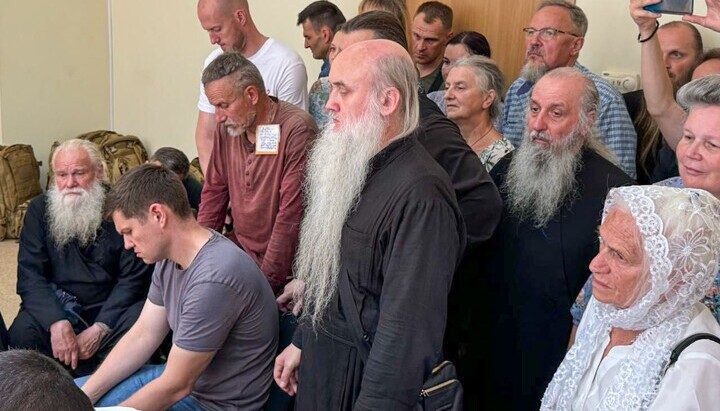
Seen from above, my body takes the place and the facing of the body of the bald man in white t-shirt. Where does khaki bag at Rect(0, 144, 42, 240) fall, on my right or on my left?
on my right

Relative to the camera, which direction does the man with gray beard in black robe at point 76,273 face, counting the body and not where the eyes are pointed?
toward the camera

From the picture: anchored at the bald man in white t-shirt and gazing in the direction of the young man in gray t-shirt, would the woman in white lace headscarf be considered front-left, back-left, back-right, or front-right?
front-left

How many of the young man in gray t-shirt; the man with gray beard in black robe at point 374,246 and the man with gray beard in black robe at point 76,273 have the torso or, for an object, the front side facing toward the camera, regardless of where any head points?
1

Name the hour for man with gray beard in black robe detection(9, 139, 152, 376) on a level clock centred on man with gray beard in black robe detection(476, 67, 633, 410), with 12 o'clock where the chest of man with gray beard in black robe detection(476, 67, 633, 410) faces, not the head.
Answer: man with gray beard in black robe detection(9, 139, 152, 376) is roughly at 2 o'clock from man with gray beard in black robe detection(476, 67, 633, 410).

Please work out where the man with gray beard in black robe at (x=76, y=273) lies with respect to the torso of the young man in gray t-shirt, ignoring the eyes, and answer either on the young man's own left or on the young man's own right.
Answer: on the young man's own right

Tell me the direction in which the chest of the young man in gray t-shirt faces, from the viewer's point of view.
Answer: to the viewer's left

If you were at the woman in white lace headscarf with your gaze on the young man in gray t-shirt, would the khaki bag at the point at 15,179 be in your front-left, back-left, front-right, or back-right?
front-right

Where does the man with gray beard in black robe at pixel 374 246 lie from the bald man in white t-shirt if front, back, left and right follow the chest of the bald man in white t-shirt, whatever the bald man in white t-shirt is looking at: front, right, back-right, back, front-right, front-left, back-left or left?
front-left

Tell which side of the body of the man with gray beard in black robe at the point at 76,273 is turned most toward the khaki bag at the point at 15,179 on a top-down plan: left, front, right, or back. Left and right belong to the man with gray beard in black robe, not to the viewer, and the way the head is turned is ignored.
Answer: back

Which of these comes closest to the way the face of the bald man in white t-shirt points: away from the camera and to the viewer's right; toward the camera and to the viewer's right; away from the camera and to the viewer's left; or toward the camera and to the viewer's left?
toward the camera and to the viewer's left

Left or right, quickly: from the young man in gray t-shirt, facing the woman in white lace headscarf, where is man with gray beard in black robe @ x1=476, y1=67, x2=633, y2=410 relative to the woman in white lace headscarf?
left

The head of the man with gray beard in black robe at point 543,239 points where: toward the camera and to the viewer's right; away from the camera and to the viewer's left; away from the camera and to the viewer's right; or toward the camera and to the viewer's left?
toward the camera and to the viewer's left

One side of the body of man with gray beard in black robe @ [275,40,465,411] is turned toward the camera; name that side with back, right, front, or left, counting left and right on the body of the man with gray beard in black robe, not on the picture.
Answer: left

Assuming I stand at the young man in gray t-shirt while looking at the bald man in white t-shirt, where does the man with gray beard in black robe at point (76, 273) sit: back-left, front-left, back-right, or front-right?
front-left
